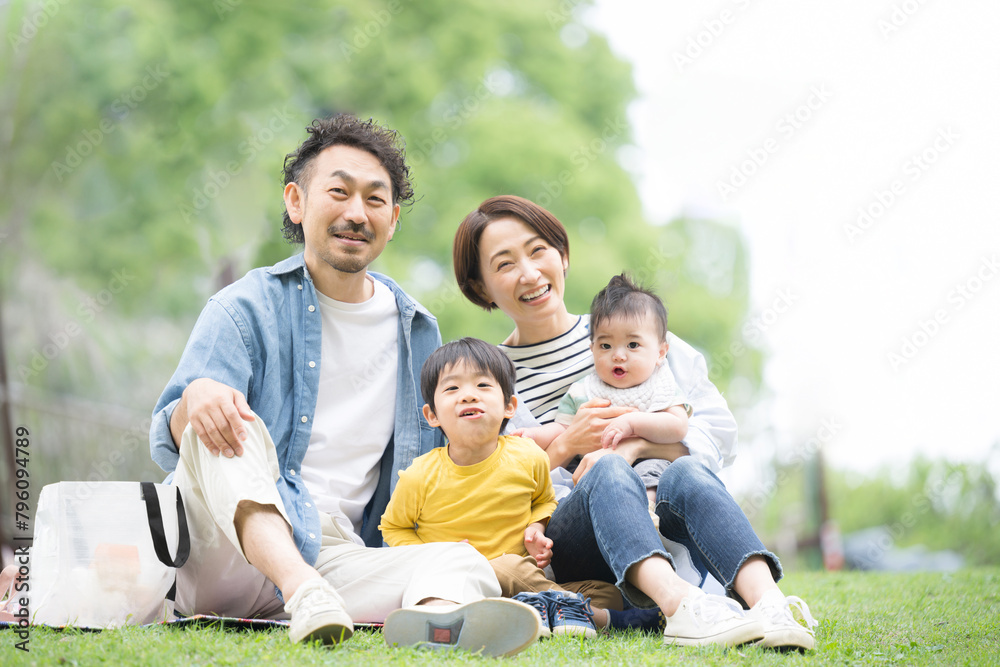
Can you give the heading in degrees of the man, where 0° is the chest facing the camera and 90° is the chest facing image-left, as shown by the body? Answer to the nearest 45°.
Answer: approximately 315°

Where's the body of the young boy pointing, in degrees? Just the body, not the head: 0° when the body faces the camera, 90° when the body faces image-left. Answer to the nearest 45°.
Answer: approximately 0°

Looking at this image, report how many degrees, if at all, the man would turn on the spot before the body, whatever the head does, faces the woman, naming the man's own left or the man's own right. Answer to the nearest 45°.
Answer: approximately 45° to the man's own left

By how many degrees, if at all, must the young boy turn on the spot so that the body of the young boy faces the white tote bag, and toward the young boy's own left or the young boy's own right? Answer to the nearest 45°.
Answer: approximately 90° to the young boy's own right
